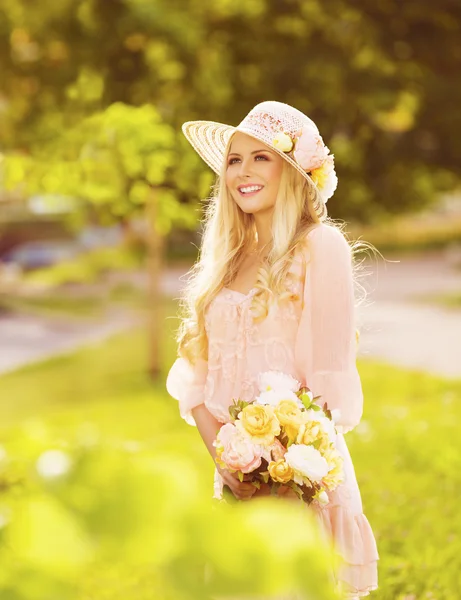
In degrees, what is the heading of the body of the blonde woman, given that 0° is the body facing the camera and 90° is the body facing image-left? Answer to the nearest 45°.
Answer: approximately 45°
